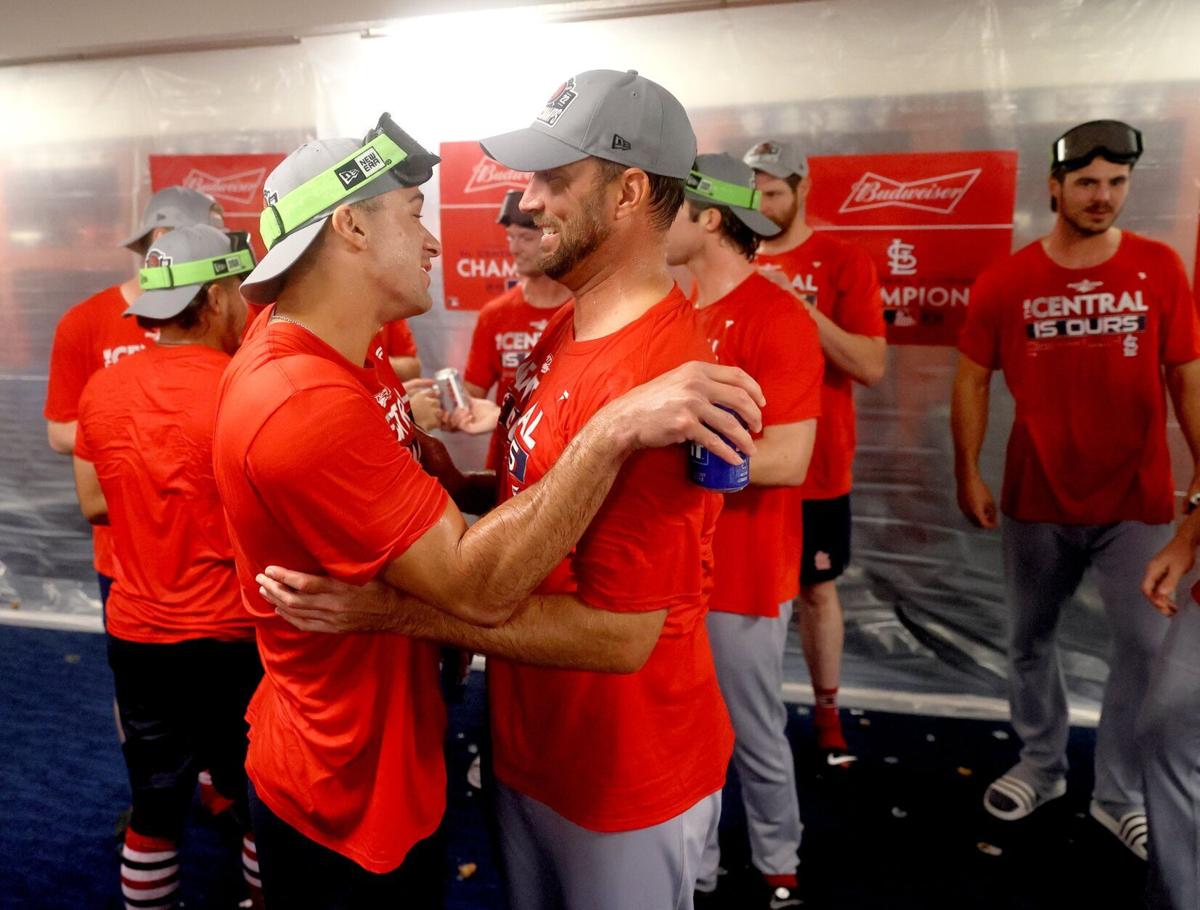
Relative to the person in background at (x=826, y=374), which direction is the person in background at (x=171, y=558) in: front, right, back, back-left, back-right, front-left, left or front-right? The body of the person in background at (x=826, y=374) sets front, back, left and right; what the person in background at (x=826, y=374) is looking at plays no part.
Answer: front

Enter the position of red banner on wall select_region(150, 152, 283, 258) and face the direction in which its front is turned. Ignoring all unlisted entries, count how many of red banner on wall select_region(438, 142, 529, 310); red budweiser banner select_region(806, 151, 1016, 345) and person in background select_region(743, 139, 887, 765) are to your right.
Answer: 0

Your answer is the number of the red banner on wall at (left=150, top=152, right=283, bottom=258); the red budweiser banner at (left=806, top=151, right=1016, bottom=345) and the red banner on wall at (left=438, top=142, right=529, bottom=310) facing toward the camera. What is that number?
3

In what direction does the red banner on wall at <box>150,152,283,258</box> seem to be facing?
toward the camera

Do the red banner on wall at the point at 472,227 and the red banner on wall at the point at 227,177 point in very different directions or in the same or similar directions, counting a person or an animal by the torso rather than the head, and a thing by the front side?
same or similar directions

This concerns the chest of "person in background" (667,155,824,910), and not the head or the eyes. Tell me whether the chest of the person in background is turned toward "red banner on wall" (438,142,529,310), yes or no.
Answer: no

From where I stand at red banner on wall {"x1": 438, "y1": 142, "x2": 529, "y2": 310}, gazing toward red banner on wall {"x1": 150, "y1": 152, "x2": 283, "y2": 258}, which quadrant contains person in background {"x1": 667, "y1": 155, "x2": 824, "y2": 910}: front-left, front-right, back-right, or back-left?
back-left

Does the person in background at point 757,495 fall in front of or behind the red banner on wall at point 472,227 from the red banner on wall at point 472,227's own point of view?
in front

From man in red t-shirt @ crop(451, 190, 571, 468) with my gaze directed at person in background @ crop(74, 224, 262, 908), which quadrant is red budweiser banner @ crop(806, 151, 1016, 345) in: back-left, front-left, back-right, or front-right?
back-left

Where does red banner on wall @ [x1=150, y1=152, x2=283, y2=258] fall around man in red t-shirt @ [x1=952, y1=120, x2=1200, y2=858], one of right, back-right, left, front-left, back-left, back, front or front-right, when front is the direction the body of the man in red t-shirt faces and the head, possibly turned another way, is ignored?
right

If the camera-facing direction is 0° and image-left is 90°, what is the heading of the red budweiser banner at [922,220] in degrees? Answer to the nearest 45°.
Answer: approximately 0°

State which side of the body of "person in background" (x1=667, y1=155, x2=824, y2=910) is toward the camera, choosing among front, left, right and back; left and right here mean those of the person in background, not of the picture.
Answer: left

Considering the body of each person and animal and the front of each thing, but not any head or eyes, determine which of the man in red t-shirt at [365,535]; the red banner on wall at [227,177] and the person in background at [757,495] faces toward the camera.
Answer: the red banner on wall

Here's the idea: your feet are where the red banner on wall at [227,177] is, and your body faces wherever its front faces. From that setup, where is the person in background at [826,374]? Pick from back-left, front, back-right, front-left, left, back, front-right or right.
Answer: front-left

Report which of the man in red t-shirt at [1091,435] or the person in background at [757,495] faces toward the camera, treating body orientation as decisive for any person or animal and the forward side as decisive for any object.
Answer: the man in red t-shirt

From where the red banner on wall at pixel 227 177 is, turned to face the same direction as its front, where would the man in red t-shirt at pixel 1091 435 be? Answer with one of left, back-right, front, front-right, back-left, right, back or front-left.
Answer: front-left
